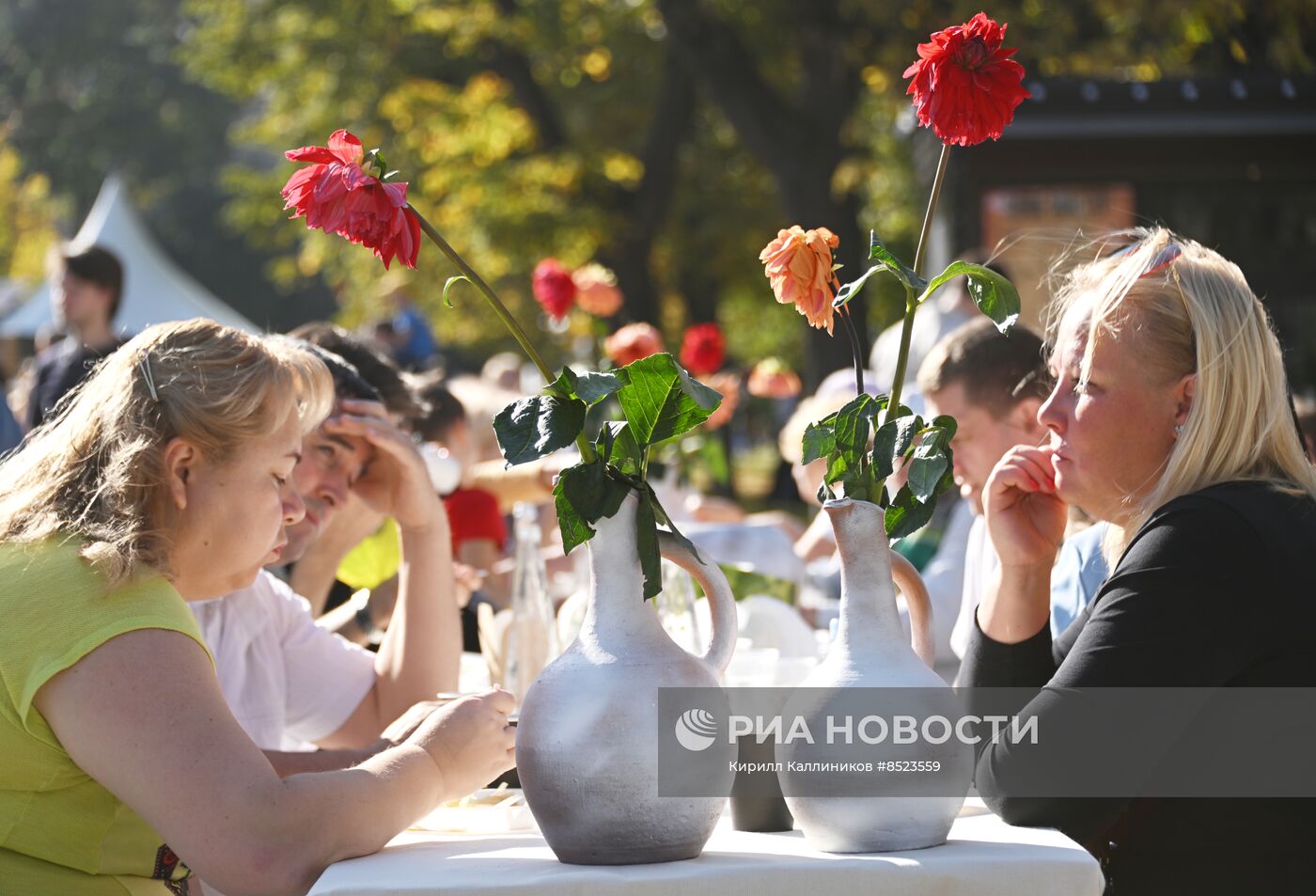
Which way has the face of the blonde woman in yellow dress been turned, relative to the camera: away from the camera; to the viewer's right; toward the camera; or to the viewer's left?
to the viewer's right

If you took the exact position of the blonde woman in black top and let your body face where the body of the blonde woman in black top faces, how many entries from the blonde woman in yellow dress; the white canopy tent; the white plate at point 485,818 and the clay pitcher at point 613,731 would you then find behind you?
0

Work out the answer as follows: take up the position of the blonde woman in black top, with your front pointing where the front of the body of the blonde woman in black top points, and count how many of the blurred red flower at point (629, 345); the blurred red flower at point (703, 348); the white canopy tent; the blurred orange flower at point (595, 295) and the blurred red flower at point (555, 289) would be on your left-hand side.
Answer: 0

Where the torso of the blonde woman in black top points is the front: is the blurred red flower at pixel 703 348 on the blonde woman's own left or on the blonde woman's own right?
on the blonde woman's own right

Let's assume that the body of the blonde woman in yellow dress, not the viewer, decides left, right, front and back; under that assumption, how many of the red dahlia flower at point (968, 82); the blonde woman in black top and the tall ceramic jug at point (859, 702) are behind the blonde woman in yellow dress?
0

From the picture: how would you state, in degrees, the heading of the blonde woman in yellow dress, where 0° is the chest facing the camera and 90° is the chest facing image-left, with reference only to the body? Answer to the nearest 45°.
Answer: approximately 270°

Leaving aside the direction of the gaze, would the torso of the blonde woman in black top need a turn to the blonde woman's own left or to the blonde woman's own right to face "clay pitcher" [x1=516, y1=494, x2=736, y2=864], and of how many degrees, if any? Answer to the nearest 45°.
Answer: approximately 45° to the blonde woman's own left

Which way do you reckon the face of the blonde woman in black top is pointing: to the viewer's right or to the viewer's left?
to the viewer's left

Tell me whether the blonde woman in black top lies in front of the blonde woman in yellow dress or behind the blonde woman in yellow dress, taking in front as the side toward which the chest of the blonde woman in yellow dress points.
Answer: in front

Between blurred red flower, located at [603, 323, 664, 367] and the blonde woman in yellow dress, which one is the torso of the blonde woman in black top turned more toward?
the blonde woman in yellow dress

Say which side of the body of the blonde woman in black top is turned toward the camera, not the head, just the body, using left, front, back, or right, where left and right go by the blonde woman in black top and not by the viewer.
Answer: left

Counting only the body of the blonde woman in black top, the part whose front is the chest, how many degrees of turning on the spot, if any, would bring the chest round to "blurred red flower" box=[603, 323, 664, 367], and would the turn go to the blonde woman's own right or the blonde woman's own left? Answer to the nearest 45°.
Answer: approximately 45° to the blonde woman's own right

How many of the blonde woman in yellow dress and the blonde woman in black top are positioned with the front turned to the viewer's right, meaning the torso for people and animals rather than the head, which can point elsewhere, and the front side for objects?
1
